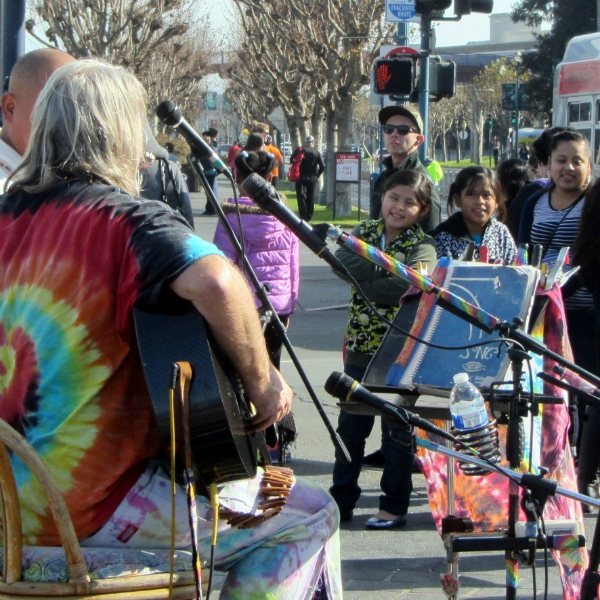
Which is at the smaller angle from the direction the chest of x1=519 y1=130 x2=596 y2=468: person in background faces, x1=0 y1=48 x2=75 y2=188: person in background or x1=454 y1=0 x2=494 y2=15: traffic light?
the person in background

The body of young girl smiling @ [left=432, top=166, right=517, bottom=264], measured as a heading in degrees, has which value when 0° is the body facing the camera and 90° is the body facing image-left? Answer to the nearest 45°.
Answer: approximately 0°

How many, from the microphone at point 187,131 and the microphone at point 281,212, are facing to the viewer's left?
2

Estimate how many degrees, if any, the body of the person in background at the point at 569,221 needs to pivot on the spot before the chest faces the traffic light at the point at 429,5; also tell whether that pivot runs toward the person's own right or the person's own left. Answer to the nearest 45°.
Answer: approximately 180°

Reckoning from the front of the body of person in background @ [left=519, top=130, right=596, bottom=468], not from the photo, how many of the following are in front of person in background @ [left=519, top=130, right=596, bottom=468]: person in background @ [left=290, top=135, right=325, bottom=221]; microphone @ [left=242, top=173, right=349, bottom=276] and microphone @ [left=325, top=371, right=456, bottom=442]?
2

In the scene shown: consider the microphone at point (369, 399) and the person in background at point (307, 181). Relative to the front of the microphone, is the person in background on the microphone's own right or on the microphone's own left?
on the microphone's own right

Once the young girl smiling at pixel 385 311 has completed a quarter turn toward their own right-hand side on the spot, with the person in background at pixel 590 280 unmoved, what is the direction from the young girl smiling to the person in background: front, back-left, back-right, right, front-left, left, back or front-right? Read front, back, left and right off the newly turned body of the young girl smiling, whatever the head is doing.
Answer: back-right

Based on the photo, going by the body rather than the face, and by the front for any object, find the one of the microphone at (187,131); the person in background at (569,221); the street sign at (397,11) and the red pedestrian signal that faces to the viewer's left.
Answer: the microphone

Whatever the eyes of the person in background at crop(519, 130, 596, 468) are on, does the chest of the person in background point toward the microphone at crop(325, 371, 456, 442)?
yes

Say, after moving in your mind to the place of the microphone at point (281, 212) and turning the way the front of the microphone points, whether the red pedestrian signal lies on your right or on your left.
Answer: on your right

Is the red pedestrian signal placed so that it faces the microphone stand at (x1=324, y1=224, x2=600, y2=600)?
yes
